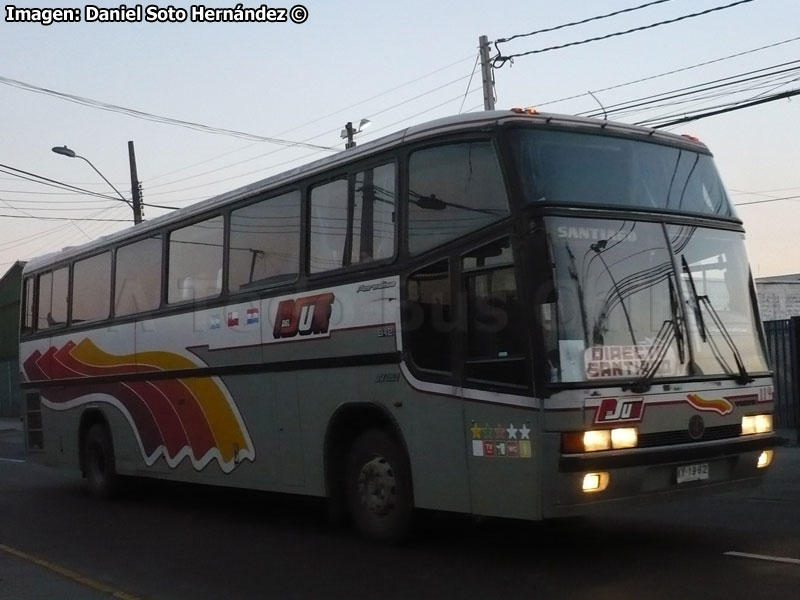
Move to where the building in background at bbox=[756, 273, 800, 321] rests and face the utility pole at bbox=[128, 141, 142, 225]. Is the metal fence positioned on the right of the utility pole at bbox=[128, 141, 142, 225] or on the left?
left

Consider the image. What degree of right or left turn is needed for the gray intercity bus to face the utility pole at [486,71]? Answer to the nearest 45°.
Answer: approximately 135° to its left

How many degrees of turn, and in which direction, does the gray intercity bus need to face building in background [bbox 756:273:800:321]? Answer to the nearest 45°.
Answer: approximately 90° to its left

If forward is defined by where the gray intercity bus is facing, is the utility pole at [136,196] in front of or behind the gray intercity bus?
behind

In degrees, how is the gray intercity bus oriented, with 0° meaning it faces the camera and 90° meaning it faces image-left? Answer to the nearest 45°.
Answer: approximately 315°

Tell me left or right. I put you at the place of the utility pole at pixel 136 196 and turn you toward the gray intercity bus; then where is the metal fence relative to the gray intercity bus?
left

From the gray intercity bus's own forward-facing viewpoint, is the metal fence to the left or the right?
on its left
